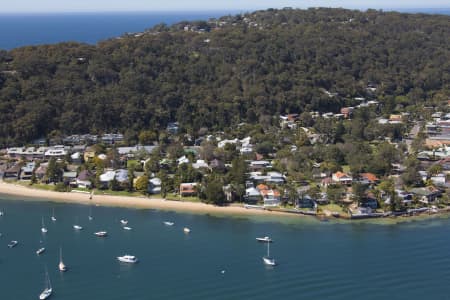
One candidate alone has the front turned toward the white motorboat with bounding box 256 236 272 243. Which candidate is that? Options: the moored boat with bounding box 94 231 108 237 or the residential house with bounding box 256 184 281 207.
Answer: the residential house

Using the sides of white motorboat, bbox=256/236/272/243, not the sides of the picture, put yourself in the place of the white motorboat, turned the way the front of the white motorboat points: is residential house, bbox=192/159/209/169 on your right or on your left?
on your right

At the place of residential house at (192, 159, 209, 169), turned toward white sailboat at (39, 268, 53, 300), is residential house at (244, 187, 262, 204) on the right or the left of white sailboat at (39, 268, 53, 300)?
left

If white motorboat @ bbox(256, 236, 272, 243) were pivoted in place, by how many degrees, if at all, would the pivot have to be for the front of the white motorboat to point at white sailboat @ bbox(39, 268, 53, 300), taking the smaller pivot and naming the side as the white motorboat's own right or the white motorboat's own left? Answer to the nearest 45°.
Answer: approximately 45° to the white motorboat's own left

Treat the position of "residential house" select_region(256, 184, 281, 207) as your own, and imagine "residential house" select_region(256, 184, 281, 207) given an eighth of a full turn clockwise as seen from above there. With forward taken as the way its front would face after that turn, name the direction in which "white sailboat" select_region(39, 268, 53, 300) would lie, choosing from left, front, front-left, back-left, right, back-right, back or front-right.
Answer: front

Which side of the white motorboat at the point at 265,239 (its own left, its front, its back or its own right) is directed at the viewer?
left

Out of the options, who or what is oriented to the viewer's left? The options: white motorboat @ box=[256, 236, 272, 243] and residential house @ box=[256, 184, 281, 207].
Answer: the white motorboat
